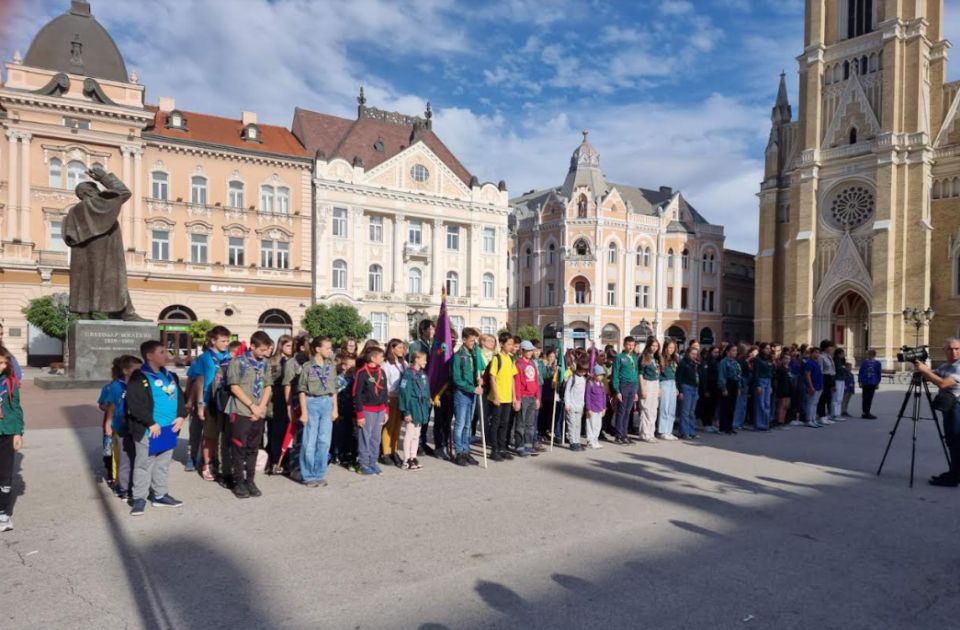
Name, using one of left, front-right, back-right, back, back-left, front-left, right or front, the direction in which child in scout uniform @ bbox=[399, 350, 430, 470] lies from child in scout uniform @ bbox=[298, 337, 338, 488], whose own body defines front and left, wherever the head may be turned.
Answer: left

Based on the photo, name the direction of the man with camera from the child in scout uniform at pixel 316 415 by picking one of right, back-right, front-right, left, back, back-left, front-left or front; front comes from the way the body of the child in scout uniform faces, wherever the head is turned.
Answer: front-left

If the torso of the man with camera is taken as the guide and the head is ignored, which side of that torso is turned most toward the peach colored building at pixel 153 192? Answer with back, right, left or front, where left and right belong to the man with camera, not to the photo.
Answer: front

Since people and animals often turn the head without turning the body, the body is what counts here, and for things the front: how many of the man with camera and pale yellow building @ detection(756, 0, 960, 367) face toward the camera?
1

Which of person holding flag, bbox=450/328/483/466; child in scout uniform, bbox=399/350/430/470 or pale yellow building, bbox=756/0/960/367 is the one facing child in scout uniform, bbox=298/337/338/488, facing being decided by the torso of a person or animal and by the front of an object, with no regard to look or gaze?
the pale yellow building

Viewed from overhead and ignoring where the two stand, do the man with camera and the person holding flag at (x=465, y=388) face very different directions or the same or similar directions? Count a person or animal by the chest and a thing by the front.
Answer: very different directions

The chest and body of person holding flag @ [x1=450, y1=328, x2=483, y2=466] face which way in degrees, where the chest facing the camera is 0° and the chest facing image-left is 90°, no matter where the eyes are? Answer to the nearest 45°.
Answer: approximately 315°

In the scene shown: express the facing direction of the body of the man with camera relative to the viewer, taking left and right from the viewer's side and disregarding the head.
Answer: facing to the left of the viewer

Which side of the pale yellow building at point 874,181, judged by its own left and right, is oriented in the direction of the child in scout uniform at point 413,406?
front

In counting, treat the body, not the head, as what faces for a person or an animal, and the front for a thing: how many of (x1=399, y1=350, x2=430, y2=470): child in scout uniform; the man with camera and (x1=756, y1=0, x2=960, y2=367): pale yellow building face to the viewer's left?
1

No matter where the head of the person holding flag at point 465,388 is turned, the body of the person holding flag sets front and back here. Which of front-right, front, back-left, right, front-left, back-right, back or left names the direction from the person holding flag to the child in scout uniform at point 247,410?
right

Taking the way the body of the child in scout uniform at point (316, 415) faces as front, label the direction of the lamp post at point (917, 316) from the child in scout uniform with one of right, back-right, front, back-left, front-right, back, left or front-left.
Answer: left
